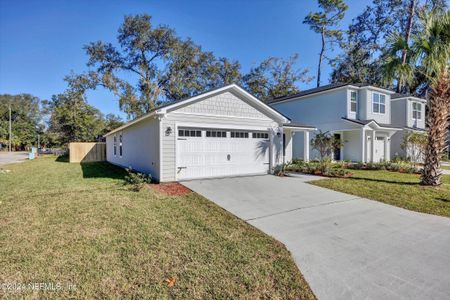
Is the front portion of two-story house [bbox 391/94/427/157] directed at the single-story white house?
no

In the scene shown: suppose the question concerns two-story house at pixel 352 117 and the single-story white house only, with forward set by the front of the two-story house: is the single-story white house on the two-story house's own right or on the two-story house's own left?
on the two-story house's own right

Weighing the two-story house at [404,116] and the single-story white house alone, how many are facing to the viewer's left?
0

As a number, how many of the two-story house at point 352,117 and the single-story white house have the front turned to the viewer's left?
0

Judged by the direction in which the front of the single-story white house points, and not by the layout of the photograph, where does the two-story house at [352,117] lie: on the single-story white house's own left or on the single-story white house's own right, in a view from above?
on the single-story white house's own left

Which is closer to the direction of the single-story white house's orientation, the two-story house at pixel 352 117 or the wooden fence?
the two-story house

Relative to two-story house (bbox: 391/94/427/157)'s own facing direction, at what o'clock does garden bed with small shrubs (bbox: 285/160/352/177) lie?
The garden bed with small shrubs is roughly at 2 o'clock from the two-story house.

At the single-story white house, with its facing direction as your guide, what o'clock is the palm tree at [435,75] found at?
The palm tree is roughly at 11 o'clock from the single-story white house.

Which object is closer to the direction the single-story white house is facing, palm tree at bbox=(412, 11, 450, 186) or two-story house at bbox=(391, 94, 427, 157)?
the palm tree

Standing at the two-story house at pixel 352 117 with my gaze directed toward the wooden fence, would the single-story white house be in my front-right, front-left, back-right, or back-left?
front-left

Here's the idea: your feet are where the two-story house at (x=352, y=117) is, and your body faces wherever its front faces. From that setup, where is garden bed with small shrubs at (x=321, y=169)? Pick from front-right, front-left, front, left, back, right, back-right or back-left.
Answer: front-right

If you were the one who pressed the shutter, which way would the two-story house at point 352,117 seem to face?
facing the viewer and to the right of the viewer
